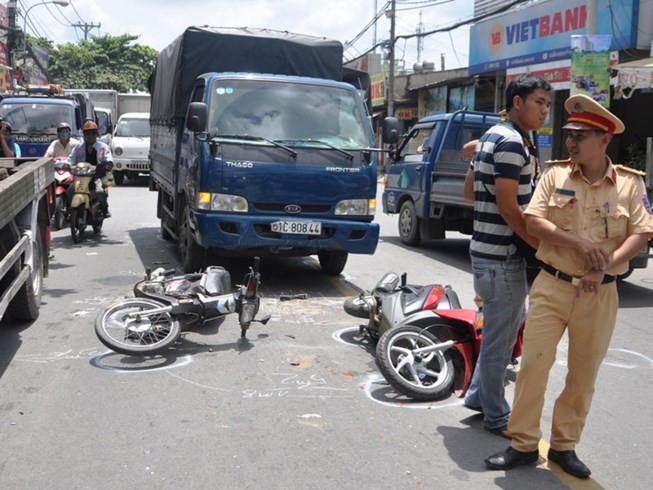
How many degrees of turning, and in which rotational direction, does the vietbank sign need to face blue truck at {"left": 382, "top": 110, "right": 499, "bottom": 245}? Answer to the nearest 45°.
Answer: approximately 45° to its left

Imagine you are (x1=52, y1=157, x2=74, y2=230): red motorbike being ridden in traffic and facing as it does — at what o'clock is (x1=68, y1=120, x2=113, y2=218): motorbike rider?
The motorbike rider is roughly at 10 o'clock from the red motorbike being ridden in traffic.

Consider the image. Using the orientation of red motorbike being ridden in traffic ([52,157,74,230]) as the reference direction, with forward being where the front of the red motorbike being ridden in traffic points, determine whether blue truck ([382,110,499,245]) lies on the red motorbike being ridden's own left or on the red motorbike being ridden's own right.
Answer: on the red motorbike being ridden's own left

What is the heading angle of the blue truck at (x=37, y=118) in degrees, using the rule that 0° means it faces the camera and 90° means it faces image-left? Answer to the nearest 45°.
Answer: approximately 0°

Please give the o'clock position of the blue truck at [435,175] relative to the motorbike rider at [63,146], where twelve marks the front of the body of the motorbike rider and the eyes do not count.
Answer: The blue truck is roughly at 10 o'clock from the motorbike rider.

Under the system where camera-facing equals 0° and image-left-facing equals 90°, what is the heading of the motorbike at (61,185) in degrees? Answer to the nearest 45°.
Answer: approximately 0°

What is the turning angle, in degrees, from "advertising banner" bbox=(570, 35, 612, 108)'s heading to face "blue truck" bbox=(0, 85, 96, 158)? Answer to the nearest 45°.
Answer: approximately 90° to its right

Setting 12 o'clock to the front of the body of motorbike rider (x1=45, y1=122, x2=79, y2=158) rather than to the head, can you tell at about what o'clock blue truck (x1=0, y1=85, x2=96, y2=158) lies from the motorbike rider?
The blue truck is roughly at 6 o'clock from the motorbike rider.

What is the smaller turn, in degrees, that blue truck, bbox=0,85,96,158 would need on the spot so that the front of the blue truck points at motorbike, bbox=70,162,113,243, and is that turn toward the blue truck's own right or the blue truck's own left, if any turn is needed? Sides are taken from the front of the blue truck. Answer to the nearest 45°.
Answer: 0° — it already faces it
